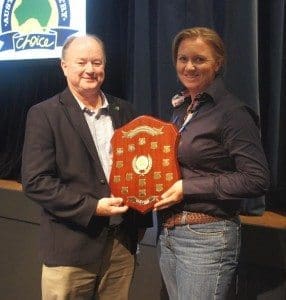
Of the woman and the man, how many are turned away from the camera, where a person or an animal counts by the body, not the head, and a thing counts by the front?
0

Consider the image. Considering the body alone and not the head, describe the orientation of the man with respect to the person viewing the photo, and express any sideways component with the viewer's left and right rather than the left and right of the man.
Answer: facing the viewer and to the right of the viewer

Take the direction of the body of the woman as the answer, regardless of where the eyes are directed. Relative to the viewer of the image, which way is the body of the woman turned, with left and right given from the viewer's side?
facing the viewer and to the left of the viewer
